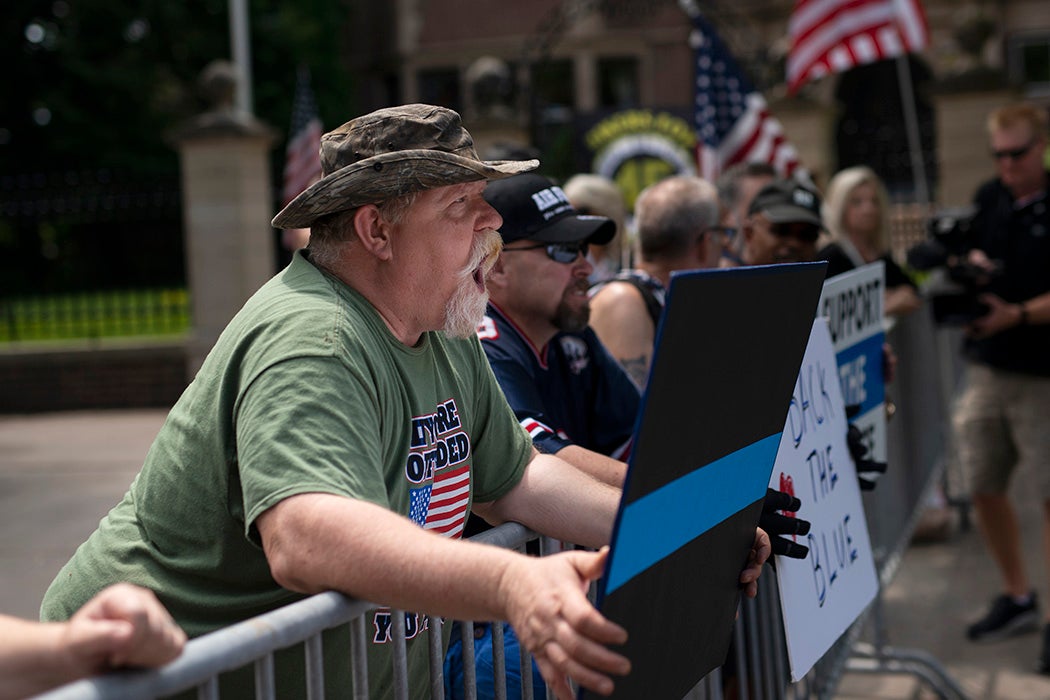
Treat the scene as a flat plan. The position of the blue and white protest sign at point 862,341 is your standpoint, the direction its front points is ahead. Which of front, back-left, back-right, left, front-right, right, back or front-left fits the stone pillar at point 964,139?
back-left

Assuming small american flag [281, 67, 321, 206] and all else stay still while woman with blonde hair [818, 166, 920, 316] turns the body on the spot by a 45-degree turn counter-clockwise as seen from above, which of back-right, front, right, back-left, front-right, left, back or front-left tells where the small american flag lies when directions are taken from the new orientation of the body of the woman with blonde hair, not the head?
back-left

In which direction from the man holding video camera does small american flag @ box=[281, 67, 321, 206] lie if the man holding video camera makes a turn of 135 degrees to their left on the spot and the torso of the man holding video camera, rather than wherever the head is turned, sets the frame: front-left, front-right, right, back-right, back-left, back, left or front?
back-left

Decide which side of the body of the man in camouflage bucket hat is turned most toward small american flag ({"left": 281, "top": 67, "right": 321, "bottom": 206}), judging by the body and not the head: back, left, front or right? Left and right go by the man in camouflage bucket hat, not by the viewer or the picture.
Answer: left

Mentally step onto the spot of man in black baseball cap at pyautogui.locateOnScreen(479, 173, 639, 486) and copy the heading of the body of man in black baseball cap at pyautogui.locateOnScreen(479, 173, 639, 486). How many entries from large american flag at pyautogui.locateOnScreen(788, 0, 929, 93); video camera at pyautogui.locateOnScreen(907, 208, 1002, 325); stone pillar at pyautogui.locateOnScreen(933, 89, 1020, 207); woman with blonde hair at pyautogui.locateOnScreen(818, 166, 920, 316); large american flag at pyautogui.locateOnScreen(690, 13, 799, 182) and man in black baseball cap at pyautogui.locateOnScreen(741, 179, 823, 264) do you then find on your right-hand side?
0

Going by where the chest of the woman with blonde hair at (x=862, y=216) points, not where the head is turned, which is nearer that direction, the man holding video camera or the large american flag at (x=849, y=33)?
the man holding video camera

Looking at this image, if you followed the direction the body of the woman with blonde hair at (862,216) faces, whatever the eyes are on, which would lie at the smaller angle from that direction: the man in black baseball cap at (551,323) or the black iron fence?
the man in black baseball cap

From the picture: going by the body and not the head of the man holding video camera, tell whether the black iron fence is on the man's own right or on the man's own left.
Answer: on the man's own right

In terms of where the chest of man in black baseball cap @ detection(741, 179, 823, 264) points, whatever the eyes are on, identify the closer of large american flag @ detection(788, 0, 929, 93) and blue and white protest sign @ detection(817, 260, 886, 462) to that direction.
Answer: the blue and white protest sign

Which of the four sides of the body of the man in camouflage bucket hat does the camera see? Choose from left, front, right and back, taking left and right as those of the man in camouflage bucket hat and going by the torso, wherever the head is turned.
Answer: right

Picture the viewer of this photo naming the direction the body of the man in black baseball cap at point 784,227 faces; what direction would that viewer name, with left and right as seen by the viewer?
facing the viewer and to the right of the viewer

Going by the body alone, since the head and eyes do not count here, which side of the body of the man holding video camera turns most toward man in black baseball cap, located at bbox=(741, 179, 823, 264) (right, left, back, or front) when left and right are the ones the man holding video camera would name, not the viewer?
front

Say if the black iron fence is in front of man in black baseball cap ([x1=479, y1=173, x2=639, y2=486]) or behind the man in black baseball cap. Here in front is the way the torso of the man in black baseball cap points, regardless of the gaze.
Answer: behind

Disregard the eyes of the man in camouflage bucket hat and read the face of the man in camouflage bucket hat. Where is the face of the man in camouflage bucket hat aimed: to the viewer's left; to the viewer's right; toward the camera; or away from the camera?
to the viewer's right
